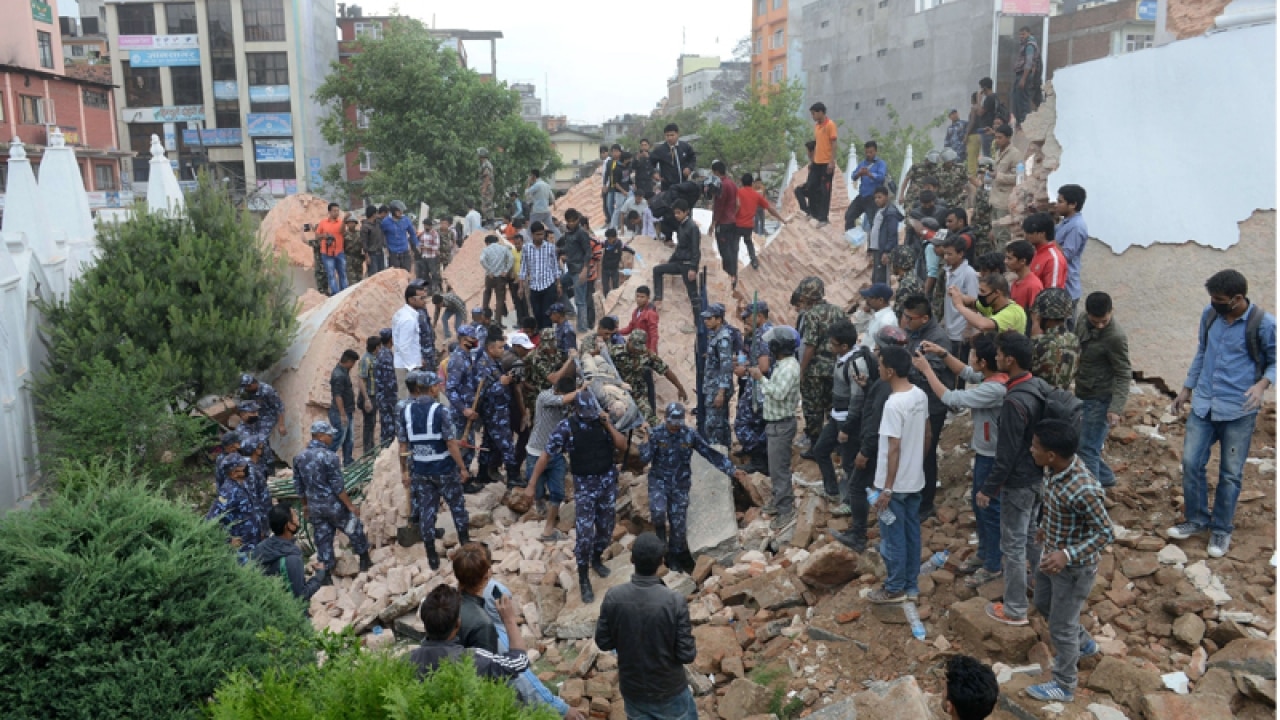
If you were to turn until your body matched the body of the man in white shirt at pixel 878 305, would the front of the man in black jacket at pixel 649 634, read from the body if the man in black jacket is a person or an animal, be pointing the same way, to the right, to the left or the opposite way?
to the right

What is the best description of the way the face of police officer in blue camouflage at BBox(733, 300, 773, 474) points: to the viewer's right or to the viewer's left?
to the viewer's left

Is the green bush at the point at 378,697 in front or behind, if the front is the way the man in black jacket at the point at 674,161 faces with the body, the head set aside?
in front

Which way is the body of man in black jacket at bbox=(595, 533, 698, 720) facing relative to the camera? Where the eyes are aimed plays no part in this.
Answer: away from the camera

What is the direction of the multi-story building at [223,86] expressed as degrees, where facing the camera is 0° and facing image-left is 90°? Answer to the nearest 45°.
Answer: approximately 0°

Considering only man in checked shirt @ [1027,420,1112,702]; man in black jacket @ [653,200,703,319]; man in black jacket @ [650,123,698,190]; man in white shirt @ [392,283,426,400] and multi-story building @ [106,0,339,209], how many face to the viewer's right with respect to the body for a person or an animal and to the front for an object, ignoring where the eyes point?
1

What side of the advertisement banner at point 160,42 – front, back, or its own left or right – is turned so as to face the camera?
front

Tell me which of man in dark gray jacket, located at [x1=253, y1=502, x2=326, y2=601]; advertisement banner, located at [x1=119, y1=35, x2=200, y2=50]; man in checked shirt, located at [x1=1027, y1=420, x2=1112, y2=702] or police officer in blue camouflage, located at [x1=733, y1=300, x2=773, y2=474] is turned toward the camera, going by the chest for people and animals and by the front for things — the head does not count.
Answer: the advertisement banner

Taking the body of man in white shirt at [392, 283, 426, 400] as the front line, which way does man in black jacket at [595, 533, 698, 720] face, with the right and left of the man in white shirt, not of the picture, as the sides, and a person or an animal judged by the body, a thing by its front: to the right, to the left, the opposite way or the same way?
to the left

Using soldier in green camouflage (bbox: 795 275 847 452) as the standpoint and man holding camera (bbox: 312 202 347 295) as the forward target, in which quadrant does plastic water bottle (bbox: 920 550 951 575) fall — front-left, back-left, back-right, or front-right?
back-left

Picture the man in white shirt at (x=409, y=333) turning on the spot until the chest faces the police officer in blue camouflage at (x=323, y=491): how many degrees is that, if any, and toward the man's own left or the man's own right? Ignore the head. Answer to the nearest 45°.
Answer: approximately 90° to the man's own right

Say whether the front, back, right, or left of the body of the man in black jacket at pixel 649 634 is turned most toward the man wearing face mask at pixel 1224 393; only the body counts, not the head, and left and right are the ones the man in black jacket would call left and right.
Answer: right

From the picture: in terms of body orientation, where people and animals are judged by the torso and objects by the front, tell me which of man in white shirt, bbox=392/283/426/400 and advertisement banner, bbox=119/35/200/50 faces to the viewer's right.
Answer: the man in white shirt

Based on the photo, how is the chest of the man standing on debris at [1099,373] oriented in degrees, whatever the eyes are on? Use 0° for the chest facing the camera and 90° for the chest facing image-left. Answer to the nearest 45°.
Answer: approximately 45°

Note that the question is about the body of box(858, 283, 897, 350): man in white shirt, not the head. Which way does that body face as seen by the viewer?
to the viewer's left

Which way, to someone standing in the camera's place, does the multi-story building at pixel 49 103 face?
facing the viewer and to the right of the viewer
